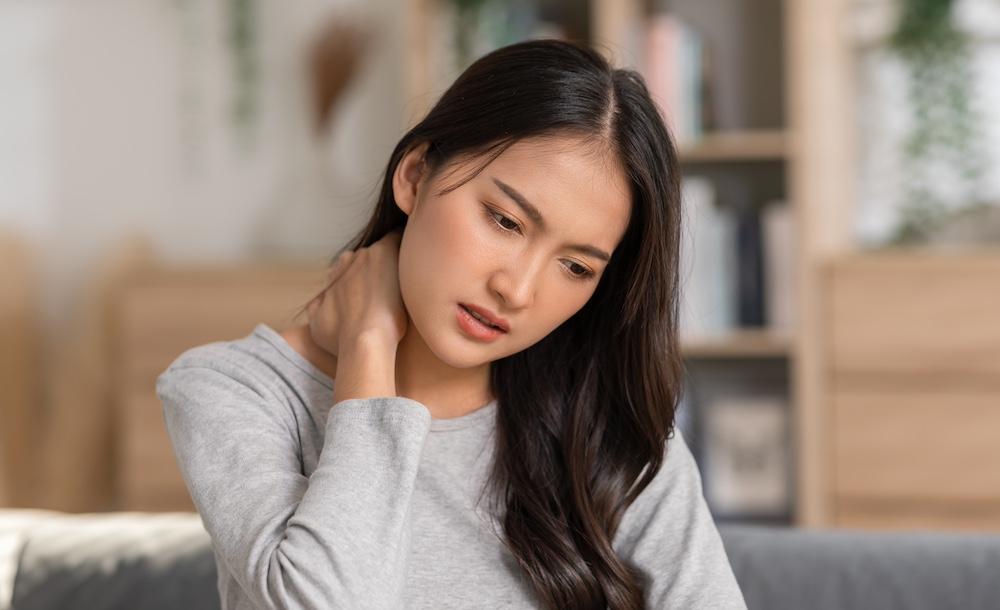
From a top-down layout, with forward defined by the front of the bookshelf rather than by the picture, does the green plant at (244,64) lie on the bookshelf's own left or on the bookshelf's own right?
on the bookshelf's own right

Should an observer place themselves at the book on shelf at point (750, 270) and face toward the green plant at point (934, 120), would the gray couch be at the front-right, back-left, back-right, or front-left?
back-right

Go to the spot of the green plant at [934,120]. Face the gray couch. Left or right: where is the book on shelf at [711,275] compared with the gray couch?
right

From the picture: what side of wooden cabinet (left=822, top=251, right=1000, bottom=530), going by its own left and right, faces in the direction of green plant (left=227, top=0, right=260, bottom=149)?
right

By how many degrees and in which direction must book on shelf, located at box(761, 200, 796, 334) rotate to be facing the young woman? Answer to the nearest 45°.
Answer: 0° — it already faces them

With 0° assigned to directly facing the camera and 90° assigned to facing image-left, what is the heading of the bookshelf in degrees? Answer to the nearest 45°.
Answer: approximately 0°

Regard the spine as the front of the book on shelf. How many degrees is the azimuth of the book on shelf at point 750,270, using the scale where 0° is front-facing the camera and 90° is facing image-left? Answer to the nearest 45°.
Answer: approximately 0°

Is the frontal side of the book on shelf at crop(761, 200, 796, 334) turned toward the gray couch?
yes

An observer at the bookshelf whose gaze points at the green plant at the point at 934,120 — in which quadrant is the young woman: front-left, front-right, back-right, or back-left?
back-right
